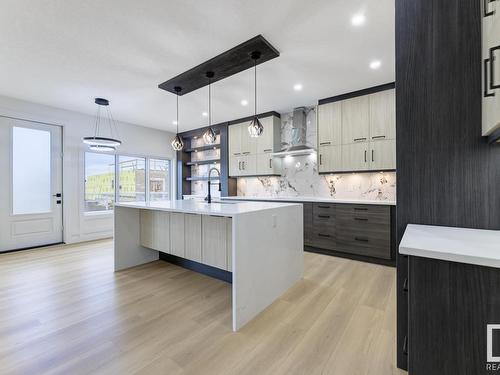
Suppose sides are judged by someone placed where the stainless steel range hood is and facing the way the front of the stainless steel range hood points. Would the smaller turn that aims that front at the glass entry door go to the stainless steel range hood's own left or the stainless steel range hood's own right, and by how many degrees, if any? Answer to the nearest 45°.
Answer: approximately 45° to the stainless steel range hood's own right

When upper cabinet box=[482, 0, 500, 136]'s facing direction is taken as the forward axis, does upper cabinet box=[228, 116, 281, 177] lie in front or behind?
in front

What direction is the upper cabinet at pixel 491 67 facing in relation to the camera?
to the viewer's left

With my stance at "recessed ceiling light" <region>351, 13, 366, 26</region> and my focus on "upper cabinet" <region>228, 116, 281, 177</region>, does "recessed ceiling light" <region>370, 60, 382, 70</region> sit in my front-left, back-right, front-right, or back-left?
front-right

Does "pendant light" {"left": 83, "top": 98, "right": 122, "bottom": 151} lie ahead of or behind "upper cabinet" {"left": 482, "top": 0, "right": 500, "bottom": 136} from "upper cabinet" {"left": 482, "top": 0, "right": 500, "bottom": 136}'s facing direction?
ahead

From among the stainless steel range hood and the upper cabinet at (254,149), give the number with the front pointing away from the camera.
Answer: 0

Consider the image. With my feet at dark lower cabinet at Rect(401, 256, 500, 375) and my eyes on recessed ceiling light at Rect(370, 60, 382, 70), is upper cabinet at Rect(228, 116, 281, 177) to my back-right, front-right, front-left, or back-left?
front-left

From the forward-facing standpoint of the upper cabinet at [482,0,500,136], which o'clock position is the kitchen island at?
The kitchen island is roughly at 12 o'clock from the upper cabinet.

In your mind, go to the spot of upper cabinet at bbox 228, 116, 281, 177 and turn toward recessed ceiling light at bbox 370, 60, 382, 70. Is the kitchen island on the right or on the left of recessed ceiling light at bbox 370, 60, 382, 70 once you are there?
right

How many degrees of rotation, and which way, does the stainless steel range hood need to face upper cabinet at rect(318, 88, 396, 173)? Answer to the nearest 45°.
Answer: approximately 90° to its left

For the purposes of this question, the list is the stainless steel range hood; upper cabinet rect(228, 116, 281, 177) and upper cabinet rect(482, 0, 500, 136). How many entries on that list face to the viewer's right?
0

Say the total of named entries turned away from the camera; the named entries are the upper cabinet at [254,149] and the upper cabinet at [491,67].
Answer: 0

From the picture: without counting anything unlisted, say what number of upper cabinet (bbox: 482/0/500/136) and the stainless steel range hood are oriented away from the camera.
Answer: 0

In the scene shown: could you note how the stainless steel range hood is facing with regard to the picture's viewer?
facing the viewer and to the left of the viewer

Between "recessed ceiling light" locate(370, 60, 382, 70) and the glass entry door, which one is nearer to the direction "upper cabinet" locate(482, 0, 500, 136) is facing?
the glass entry door
